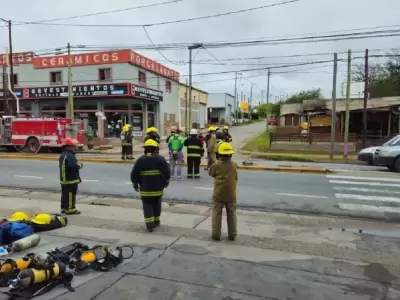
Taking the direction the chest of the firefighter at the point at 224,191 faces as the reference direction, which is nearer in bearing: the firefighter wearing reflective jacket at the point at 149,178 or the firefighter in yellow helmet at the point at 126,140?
the firefighter in yellow helmet

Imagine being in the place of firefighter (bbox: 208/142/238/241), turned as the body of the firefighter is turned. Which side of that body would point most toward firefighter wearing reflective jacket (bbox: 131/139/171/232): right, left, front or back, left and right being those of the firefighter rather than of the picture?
left

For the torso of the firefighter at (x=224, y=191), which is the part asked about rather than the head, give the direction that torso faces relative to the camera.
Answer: away from the camera

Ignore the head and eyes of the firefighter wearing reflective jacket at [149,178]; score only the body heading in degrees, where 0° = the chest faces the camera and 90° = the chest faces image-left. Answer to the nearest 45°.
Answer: approximately 180°

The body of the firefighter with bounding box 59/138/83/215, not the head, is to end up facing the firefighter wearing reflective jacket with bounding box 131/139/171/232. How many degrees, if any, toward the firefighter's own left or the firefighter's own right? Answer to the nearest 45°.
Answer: approximately 45° to the firefighter's own right

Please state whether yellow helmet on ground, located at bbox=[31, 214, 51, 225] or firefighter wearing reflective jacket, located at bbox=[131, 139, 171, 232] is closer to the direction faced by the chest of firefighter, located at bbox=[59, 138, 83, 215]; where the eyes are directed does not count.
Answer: the firefighter wearing reflective jacket

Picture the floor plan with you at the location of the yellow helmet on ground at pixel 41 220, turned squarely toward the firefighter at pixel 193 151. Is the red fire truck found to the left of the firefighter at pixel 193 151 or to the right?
left

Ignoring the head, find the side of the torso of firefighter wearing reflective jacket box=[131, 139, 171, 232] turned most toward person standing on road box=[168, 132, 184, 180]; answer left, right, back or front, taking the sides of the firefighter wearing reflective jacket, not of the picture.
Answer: front
